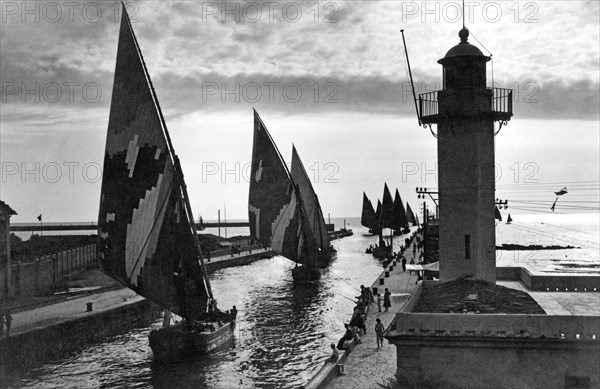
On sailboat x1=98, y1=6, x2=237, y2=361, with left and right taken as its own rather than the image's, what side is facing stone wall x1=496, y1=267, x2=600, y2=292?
right

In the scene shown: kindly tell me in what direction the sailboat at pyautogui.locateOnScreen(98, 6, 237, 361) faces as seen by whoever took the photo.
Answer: facing away from the viewer and to the right of the viewer

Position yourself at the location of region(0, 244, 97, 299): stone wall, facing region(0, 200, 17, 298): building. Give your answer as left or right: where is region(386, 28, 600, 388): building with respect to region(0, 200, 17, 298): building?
left
